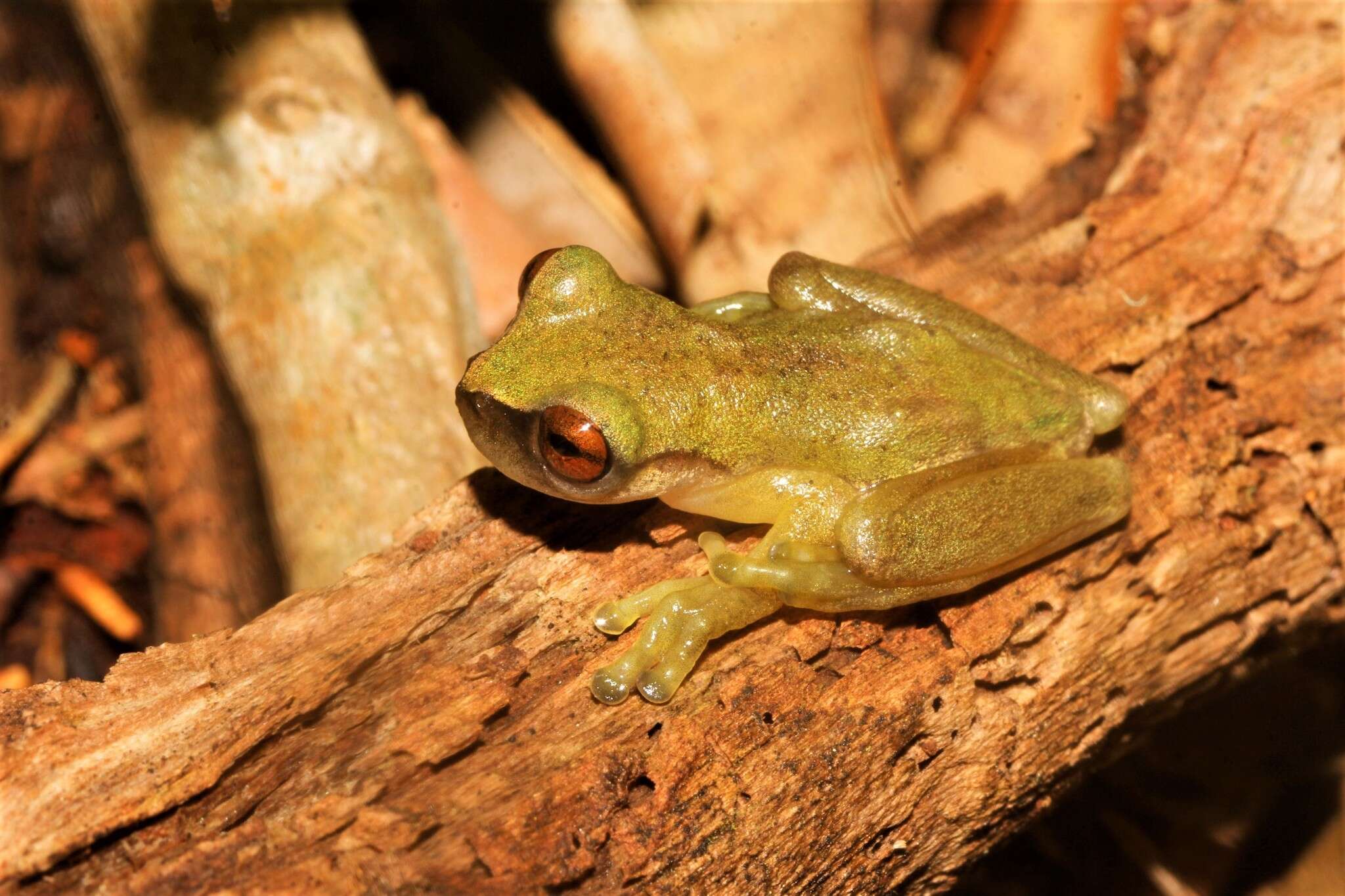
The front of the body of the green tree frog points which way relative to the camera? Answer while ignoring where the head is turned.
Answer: to the viewer's left

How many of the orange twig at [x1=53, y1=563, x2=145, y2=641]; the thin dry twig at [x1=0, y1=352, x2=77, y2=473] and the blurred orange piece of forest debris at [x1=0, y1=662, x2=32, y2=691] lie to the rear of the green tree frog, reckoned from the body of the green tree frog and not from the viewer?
0

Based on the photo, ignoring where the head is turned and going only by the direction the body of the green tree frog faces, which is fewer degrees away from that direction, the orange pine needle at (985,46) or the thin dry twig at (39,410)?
the thin dry twig

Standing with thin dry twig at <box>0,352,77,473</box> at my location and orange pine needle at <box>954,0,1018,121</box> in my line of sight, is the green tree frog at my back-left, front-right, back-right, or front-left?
front-right

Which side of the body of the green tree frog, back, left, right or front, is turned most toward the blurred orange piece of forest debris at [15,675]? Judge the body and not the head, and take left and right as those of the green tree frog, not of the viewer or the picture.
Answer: front

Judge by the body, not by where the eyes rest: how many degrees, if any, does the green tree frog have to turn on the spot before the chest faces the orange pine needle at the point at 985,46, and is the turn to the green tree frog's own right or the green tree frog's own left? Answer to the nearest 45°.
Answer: approximately 135° to the green tree frog's own right
